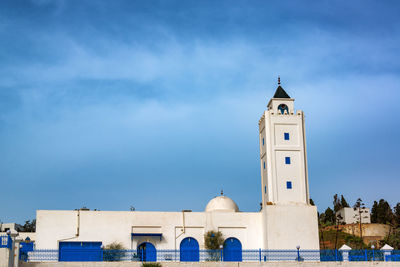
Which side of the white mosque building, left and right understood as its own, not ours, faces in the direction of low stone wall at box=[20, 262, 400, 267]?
front

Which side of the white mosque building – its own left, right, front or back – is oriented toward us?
front

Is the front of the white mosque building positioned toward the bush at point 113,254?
no

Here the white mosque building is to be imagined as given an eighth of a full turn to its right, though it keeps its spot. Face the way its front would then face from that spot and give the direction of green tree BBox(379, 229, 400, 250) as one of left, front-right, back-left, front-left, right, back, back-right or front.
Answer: back
